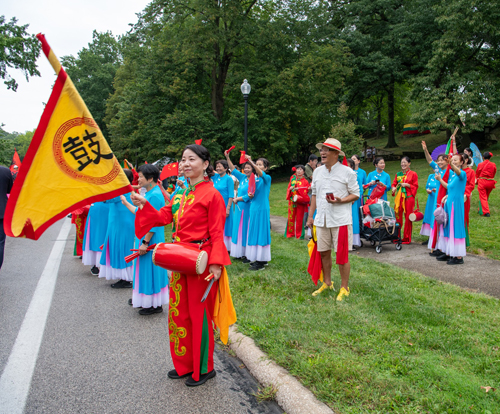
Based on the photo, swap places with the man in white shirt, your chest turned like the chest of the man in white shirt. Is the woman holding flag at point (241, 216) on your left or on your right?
on your right

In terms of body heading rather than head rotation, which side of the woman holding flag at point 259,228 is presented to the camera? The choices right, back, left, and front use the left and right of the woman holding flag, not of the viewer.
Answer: left

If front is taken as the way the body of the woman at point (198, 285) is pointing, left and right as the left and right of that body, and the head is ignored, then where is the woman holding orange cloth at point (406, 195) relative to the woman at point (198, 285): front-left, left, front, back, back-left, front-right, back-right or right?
back

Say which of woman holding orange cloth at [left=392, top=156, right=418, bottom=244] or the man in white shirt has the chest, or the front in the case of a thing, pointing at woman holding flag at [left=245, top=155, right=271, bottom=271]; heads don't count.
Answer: woman holding orange cloth at [left=392, top=156, right=418, bottom=244]

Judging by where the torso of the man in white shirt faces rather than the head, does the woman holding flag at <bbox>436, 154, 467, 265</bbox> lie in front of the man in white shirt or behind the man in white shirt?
behind

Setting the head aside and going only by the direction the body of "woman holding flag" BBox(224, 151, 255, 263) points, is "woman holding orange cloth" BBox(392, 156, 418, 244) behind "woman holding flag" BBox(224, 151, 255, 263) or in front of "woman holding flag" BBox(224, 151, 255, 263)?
behind

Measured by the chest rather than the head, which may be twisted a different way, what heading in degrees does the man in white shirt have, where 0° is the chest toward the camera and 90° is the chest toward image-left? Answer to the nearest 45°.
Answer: approximately 45°

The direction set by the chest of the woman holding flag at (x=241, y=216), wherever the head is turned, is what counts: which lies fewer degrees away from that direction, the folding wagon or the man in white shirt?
the man in white shirt

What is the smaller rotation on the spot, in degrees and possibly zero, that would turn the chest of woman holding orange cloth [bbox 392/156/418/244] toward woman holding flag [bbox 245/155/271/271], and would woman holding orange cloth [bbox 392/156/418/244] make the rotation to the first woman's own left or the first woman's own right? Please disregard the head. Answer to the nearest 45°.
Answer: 0° — they already face them

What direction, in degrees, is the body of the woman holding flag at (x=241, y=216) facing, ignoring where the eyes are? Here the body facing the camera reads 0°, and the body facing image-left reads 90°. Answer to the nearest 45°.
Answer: approximately 45°
